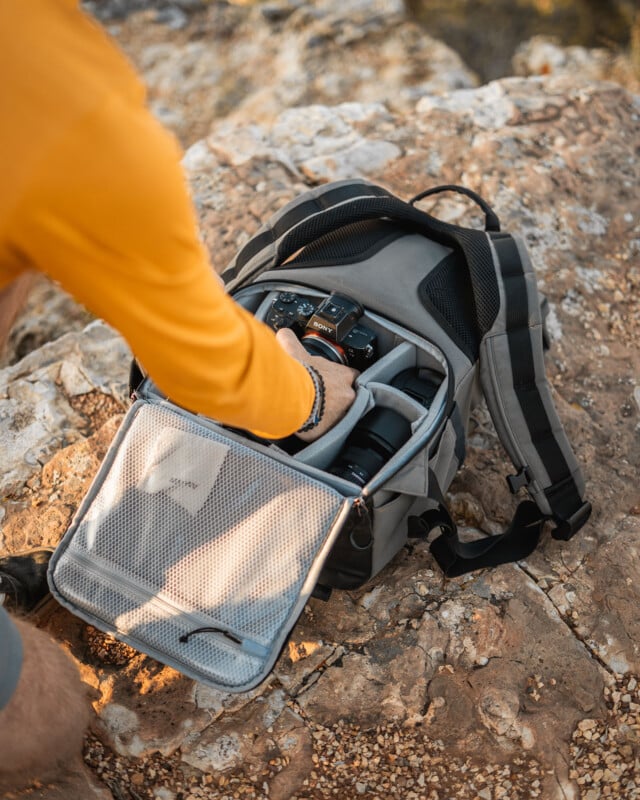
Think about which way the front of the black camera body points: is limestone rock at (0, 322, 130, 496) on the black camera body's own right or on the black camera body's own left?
on the black camera body's own right

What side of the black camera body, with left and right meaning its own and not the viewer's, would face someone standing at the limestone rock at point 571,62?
back

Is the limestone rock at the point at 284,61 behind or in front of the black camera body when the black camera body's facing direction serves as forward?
behind

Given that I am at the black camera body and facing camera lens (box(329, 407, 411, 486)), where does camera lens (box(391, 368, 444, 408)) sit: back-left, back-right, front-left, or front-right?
front-left

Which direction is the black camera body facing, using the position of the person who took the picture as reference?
facing the viewer and to the left of the viewer
